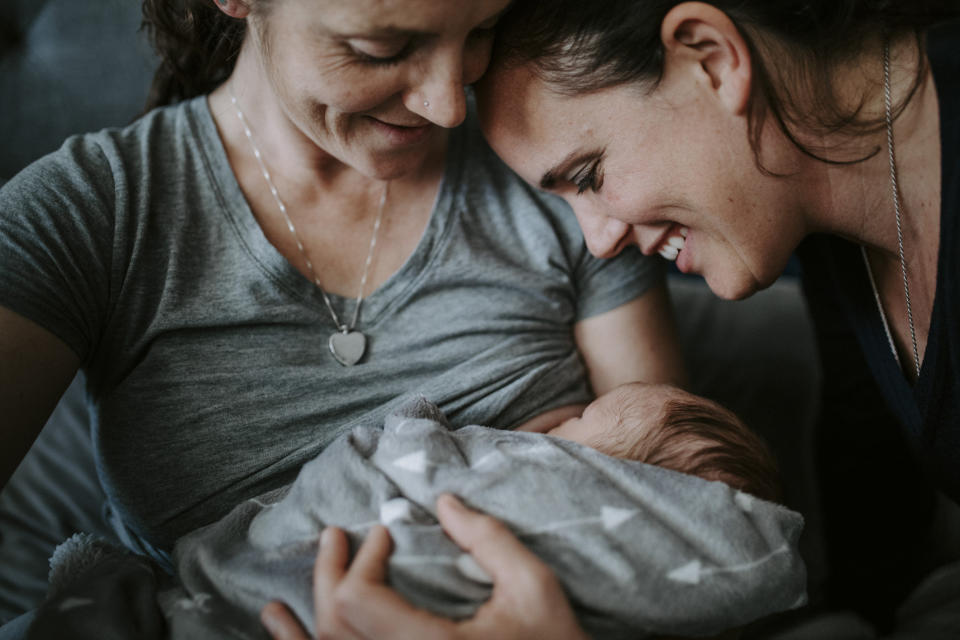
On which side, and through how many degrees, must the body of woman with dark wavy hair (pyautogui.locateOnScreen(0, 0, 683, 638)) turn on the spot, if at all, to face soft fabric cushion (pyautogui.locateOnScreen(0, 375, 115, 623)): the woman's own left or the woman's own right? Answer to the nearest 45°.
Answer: approximately 135° to the woman's own right

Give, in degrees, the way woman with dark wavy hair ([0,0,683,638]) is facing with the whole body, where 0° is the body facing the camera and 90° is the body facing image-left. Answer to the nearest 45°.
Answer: approximately 0°

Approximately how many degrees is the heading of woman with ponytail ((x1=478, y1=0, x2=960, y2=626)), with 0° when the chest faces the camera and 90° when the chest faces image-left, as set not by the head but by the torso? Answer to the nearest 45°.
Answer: approximately 45°

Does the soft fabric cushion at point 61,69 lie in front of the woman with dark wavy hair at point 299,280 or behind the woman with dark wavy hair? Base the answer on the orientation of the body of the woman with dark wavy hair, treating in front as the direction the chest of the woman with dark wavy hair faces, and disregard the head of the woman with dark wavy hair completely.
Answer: behind
